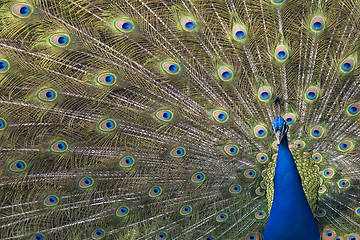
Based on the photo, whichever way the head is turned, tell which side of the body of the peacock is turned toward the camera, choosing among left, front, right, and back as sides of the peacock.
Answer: front
